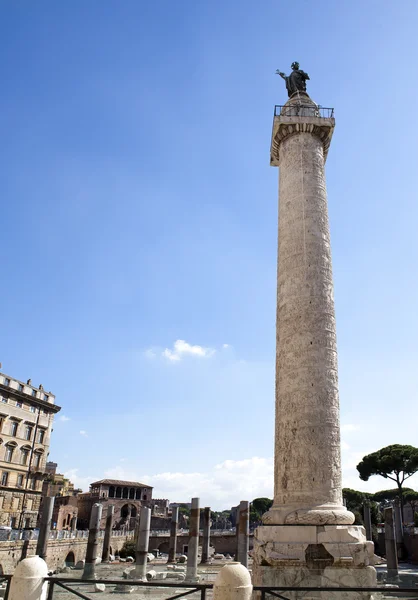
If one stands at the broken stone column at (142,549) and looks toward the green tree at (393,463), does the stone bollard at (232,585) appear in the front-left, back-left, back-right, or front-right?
back-right

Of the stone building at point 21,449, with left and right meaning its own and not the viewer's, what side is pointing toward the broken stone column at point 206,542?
front

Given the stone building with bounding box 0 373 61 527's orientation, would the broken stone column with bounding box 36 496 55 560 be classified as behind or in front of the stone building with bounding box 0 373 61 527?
in front

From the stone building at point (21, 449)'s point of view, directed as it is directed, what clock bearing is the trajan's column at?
The trajan's column is roughly at 1 o'clock from the stone building.

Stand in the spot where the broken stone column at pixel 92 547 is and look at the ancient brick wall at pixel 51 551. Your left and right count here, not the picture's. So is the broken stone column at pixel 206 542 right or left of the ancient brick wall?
right

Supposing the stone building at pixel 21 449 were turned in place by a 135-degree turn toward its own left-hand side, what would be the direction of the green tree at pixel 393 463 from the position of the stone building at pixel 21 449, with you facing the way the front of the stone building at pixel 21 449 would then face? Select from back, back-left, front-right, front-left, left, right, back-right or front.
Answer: right

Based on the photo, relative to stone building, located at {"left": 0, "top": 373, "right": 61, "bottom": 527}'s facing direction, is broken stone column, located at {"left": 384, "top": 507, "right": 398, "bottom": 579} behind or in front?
in front

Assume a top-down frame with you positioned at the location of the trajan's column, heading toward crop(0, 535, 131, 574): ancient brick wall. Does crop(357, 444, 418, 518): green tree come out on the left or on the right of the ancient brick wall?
right

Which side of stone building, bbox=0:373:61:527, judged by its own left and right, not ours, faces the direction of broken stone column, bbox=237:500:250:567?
front

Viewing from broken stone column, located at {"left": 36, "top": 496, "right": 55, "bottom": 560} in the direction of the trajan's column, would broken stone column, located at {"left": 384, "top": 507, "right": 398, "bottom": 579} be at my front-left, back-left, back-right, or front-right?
front-left

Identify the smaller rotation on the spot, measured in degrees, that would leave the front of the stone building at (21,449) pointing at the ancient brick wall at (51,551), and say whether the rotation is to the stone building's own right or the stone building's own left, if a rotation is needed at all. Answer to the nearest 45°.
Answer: approximately 45° to the stone building's own right

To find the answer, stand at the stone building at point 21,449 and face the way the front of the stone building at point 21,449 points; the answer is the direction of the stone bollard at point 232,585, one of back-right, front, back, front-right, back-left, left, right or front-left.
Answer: front-right
